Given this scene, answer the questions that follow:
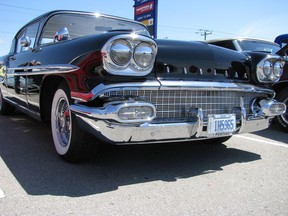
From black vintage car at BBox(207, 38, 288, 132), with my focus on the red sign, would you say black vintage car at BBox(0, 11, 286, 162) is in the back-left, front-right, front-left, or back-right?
back-left

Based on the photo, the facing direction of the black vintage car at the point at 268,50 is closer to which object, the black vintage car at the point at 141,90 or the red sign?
the black vintage car

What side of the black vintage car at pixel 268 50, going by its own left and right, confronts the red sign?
back

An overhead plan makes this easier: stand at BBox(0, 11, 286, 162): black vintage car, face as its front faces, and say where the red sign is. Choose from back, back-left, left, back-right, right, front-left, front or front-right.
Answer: back-left

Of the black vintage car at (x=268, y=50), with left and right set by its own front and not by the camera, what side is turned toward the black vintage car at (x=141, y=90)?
right

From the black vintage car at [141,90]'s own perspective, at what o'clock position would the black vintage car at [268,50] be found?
the black vintage car at [268,50] is roughly at 9 o'clock from the black vintage car at [141,90].

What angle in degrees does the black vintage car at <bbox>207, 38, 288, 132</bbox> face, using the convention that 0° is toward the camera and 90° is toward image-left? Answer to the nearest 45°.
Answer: approximately 315°
